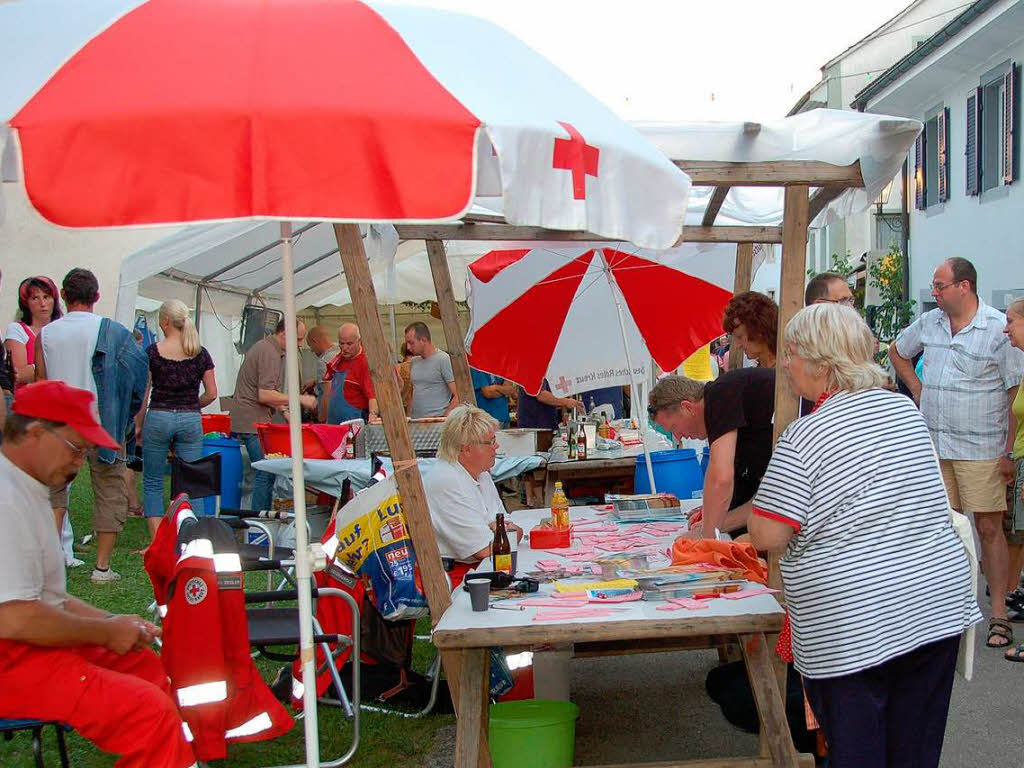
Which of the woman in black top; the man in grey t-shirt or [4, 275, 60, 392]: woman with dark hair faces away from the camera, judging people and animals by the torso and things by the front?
the woman in black top

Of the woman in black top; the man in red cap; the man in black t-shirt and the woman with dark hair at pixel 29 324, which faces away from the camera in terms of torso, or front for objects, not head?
the woman in black top

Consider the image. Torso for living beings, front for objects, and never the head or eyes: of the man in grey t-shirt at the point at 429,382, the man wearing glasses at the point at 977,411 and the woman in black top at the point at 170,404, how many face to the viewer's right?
0

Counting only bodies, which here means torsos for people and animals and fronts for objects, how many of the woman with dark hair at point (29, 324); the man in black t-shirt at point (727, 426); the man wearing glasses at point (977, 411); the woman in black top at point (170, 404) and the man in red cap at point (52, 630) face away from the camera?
1

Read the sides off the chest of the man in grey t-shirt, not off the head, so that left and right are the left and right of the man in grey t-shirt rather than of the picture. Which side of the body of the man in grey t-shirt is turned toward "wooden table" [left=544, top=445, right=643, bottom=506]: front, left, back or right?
left

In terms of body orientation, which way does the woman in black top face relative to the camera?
away from the camera

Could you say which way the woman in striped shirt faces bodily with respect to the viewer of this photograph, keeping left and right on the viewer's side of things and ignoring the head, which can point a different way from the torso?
facing away from the viewer and to the left of the viewer

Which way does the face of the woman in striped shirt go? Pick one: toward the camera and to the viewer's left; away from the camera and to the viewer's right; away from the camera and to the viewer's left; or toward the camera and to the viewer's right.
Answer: away from the camera and to the viewer's left

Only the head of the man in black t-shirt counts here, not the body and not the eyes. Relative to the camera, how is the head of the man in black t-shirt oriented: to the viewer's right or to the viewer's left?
to the viewer's left

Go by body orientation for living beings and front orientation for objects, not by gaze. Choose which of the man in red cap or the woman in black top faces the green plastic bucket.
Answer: the man in red cap

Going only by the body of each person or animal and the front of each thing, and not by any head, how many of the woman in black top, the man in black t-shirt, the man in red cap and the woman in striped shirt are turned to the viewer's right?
1

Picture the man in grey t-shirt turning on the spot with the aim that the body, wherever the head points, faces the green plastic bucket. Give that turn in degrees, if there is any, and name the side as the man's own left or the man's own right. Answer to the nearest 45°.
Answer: approximately 45° to the man's own left

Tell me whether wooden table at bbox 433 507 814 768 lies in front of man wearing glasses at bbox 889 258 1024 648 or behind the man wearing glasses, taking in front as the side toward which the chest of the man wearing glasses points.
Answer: in front

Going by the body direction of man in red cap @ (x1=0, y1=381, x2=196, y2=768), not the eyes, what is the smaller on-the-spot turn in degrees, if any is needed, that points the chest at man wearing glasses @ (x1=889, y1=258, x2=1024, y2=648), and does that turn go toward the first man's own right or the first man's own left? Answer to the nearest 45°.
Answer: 0° — they already face them

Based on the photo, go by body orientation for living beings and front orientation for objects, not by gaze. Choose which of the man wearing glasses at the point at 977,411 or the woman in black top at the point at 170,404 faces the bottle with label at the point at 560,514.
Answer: the man wearing glasses

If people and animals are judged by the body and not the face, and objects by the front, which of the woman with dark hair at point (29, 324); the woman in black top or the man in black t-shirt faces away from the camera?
the woman in black top

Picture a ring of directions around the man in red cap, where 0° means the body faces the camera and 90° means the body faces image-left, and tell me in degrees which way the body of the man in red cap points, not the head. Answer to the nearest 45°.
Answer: approximately 270°
